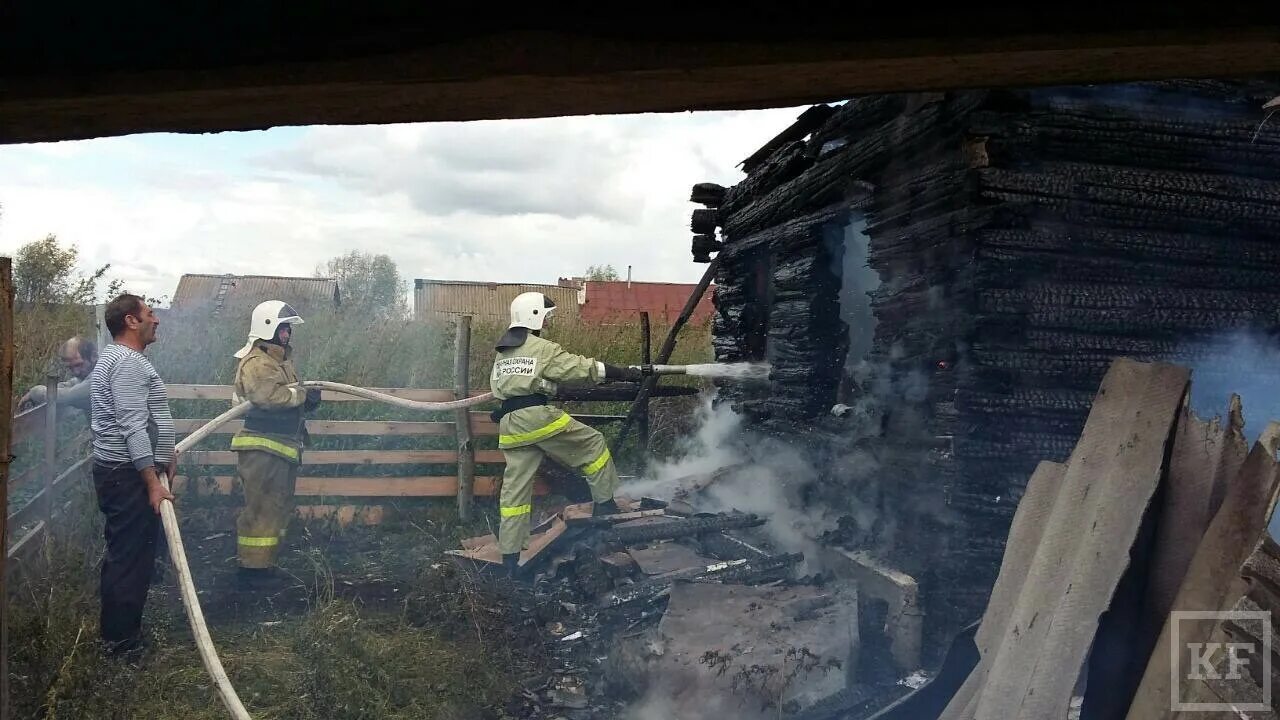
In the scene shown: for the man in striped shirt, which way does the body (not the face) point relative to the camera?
to the viewer's right

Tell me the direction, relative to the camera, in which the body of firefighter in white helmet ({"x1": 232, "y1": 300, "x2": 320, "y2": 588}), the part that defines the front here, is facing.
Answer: to the viewer's right

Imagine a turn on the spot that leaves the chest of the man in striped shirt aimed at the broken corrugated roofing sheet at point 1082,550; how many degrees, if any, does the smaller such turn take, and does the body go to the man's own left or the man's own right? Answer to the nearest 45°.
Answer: approximately 45° to the man's own right

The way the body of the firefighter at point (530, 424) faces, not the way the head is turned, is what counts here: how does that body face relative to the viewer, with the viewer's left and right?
facing away from the viewer and to the right of the viewer

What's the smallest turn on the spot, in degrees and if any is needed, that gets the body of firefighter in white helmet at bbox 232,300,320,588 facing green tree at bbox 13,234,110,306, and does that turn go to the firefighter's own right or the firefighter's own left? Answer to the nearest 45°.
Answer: approximately 135° to the firefighter's own left

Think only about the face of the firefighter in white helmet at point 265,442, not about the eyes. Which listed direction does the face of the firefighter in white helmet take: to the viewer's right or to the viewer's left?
to the viewer's right

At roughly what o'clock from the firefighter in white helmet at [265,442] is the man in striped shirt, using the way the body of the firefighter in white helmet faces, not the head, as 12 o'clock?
The man in striped shirt is roughly at 4 o'clock from the firefighter in white helmet.

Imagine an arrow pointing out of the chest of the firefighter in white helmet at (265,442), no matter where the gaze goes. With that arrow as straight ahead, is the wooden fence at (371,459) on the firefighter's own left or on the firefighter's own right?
on the firefighter's own left

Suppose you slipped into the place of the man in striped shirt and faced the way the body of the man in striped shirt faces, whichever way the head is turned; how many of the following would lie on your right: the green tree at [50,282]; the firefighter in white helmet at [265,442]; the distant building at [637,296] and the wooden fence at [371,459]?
0

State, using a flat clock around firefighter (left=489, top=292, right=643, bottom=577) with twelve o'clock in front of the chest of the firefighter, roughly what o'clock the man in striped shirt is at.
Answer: The man in striped shirt is roughly at 6 o'clock from the firefighter.

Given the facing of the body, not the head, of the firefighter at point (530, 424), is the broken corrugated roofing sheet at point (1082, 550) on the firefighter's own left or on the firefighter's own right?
on the firefighter's own right

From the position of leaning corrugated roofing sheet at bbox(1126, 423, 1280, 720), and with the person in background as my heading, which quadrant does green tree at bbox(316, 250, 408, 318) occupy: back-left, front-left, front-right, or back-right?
front-right

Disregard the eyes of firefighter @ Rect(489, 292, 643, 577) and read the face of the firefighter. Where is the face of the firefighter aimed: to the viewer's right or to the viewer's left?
to the viewer's right

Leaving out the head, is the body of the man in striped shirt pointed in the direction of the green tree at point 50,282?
no

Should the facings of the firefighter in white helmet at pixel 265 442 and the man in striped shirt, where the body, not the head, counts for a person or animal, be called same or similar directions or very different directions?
same or similar directions

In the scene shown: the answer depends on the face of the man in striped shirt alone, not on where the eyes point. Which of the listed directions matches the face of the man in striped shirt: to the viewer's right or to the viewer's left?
to the viewer's right
